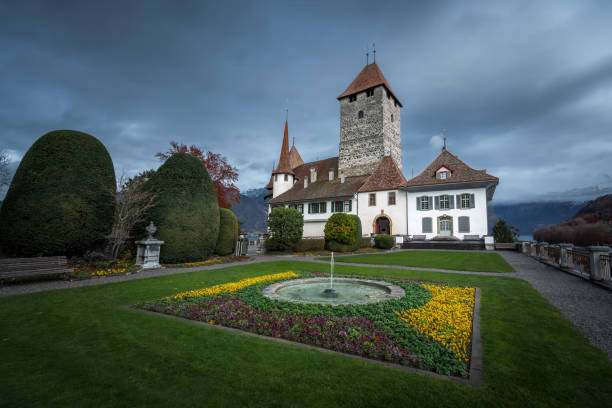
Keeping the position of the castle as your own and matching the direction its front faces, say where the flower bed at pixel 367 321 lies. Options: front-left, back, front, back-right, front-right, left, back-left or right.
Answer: front

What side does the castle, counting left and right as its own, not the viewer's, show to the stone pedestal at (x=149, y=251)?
front

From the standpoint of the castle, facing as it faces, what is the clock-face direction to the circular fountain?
The circular fountain is roughly at 12 o'clock from the castle.

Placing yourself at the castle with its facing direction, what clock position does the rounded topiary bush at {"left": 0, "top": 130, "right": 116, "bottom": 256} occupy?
The rounded topiary bush is roughly at 1 o'clock from the castle.

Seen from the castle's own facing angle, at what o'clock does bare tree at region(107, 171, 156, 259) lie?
The bare tree is roughly at 1 o'clock from the castle.

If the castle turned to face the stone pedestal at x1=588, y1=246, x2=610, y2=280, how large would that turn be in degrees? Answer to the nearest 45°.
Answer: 0° — it already faces it

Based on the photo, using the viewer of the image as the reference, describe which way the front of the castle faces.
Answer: facing the viewer

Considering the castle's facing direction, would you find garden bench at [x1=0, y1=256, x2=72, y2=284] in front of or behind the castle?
in front

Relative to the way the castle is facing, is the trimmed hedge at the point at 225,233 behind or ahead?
ahead
